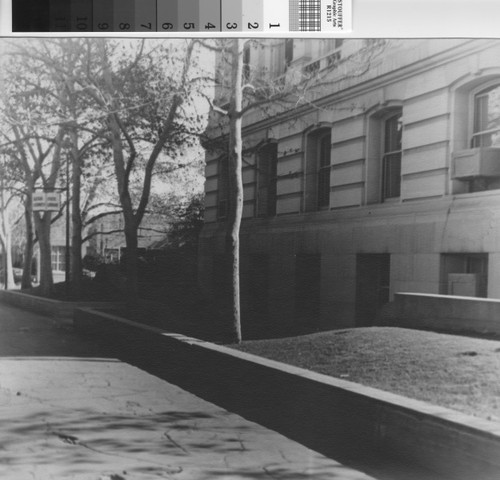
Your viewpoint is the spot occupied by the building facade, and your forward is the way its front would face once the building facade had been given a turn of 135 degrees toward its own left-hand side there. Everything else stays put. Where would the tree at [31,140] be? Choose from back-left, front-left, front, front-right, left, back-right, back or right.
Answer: back

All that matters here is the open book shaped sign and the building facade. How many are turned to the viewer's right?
0

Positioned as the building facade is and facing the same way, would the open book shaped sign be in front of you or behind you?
in front

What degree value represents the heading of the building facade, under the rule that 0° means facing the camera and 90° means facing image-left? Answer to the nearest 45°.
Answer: approximately 45°

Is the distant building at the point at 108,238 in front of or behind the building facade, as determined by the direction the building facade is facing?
in front

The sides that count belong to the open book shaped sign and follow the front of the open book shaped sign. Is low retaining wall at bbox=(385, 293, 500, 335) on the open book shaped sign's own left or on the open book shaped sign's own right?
on the open book shaped sign's own left

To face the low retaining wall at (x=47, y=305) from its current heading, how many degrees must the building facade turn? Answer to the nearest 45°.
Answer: approximately 45° to its right
